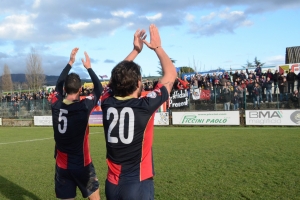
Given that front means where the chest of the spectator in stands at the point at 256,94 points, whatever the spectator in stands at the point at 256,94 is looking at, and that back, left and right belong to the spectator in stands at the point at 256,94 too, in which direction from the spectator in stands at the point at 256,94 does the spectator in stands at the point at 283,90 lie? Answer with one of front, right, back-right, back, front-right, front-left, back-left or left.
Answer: left

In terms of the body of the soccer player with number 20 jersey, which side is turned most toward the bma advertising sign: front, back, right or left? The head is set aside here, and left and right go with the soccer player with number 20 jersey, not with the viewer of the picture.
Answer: front

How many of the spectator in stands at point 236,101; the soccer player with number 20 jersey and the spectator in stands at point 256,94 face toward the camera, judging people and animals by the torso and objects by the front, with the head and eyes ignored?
2

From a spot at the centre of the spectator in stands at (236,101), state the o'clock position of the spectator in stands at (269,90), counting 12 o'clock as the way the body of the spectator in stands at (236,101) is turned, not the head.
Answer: the spectator in stands at (269,90) is roughly at 9 o'clock from the spectator in stands at (236,101).

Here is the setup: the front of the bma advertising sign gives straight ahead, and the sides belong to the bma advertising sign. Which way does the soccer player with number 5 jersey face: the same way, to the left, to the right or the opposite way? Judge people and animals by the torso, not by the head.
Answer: the opposite way

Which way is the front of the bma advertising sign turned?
toward the camera

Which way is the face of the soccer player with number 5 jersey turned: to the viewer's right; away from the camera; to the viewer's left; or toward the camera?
away from the camera

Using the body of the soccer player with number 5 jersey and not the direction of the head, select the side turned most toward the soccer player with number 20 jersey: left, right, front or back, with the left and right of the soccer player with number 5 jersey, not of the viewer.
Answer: right

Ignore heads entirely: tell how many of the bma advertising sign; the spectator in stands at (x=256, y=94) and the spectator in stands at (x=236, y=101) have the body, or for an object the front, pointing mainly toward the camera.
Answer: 3

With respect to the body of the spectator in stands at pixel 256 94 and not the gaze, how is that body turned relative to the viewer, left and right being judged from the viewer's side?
facing the viewer

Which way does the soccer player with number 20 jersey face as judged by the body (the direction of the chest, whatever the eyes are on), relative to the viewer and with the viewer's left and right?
facing away from the viewer and to the right of the viewer

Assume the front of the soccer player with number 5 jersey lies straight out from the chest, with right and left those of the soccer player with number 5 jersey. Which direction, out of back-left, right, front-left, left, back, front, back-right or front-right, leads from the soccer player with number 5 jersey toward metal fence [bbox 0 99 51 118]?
front-left
